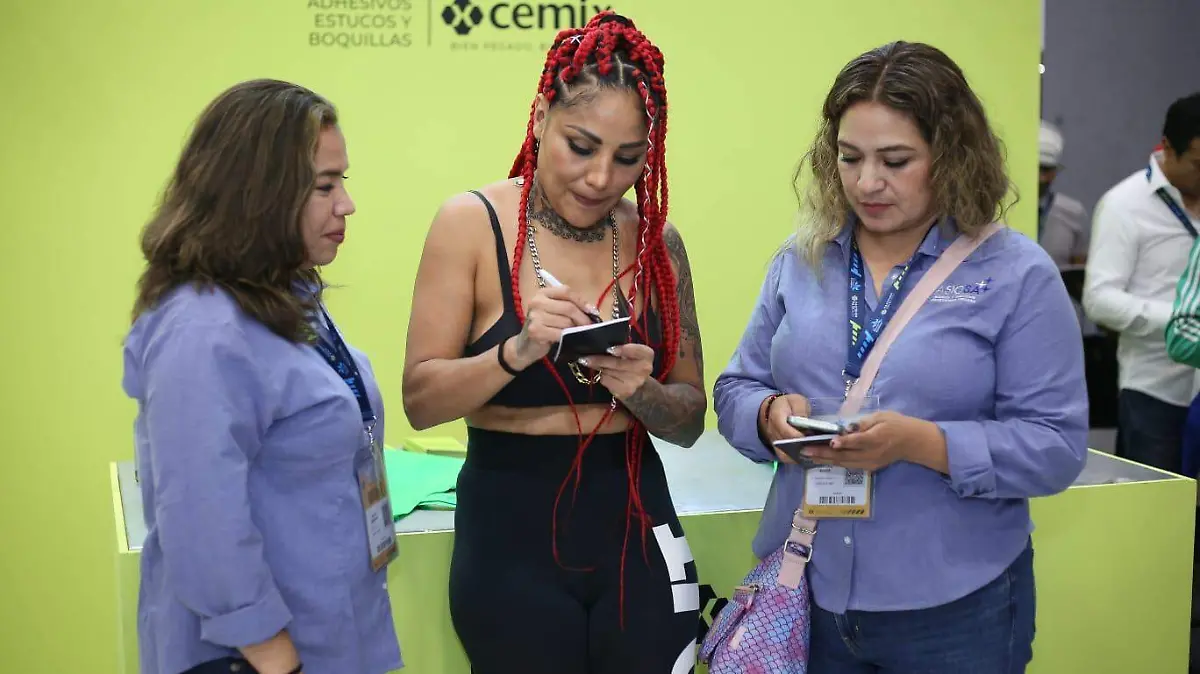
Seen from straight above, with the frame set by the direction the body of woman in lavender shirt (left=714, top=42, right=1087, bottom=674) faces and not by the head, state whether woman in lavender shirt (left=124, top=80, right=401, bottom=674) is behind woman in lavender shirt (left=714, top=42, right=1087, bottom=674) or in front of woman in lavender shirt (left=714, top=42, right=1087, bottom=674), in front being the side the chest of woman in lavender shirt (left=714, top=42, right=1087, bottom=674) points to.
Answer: in front

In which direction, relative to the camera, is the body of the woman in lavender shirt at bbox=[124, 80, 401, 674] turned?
to the viewer's right

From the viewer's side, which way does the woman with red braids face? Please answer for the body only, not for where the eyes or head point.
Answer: toward the camera

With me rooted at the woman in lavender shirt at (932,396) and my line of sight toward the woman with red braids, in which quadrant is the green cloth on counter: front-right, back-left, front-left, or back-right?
front-right

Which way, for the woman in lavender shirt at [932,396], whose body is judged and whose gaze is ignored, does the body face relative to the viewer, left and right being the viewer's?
facing the viewer and to the left of the viewer

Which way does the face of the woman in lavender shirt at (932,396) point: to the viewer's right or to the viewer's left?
to the viewer's left

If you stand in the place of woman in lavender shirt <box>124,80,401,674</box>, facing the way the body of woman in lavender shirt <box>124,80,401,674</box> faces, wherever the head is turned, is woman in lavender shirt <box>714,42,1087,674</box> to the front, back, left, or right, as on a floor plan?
front

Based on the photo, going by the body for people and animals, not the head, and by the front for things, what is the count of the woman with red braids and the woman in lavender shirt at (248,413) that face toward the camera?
1

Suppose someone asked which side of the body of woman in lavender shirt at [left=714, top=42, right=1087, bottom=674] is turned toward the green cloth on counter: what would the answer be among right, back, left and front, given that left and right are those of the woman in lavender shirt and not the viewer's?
right

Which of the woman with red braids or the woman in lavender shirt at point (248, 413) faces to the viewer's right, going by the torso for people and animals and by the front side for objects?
the woman in lavender shirt
